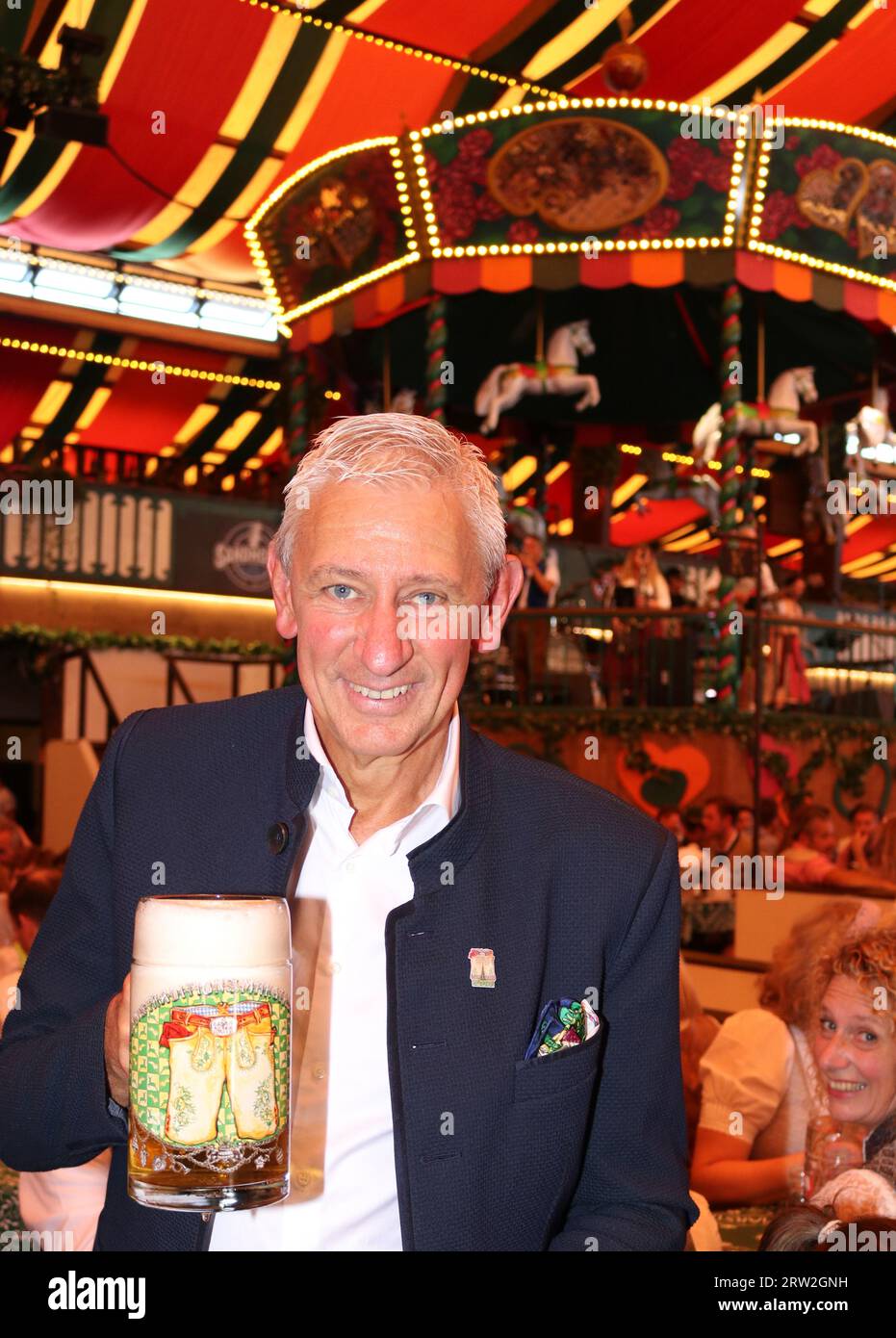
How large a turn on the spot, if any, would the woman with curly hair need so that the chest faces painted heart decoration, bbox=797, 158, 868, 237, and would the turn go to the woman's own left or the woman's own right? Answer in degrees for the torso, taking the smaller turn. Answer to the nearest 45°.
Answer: approximately 135° to the woman's own right

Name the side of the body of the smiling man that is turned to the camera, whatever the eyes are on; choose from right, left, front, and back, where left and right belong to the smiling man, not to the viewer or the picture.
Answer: front

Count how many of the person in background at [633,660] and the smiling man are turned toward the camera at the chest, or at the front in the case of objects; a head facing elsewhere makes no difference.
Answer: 2

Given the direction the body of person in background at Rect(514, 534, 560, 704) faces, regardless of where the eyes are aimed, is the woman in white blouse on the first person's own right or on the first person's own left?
on the first person's own left

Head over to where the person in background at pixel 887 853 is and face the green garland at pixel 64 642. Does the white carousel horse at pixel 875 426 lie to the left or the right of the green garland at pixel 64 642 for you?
right

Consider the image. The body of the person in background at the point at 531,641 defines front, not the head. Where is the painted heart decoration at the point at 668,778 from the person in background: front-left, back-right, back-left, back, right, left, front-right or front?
left

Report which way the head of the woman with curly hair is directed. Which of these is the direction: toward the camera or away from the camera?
toward the camera

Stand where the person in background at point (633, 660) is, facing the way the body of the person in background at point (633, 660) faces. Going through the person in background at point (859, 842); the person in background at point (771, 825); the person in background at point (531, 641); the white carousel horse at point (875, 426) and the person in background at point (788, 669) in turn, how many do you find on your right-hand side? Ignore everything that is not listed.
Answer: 1

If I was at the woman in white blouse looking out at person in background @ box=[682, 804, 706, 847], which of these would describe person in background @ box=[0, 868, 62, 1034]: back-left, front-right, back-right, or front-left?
front-left

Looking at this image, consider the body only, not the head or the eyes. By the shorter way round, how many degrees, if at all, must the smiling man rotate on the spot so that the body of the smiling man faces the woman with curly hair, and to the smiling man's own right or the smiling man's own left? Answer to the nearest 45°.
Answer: approximately 135° to the smiling man's own left

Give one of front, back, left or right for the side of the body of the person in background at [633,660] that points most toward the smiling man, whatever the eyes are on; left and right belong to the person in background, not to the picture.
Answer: front

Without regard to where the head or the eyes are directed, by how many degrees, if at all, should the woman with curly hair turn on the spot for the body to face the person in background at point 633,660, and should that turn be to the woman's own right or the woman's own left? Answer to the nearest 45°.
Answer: approximately 135° to the woman's own right

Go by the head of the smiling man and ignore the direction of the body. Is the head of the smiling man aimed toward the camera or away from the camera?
toward the camera
